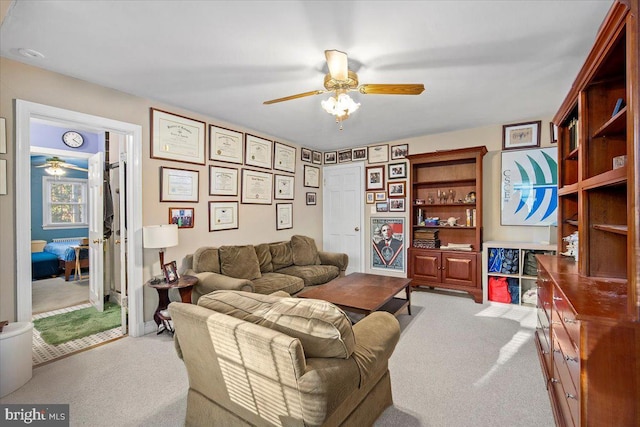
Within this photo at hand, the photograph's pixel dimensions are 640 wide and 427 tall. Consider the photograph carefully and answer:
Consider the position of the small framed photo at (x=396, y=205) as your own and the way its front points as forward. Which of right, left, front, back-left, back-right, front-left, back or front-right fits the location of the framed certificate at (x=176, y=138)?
front-right

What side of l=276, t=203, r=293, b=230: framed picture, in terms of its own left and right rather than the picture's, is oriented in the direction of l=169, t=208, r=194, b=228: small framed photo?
right

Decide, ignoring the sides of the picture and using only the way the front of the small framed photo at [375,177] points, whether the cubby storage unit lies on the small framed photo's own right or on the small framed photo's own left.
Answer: on the small framed photo's own left

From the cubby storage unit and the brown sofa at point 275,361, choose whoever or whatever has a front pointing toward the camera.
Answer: the cubby storage unit

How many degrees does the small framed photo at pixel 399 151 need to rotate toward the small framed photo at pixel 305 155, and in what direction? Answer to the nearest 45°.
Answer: approximately 45° to its right

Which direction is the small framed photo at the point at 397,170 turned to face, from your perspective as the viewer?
facing the viewer

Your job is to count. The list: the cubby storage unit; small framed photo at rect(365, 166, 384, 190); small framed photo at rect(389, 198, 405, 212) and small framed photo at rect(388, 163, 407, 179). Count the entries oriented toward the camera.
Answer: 4

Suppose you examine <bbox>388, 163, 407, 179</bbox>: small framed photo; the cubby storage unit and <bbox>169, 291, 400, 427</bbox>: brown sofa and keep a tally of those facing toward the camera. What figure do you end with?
2

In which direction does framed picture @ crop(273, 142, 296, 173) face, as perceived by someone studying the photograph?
facing the viewer and to the right of the viewer

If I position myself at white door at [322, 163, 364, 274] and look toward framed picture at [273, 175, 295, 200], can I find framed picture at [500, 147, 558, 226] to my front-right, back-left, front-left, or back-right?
back-left

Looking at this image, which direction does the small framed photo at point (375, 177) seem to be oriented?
toward the camera

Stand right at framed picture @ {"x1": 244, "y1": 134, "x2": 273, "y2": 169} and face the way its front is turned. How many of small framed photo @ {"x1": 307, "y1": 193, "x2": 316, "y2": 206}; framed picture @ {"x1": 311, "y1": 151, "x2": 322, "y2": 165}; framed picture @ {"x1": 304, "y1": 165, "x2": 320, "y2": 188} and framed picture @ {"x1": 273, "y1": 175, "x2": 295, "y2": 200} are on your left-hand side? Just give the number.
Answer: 4

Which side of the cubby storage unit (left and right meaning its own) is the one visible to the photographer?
front

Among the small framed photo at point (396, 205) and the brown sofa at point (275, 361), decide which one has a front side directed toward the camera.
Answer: the small framed photo
